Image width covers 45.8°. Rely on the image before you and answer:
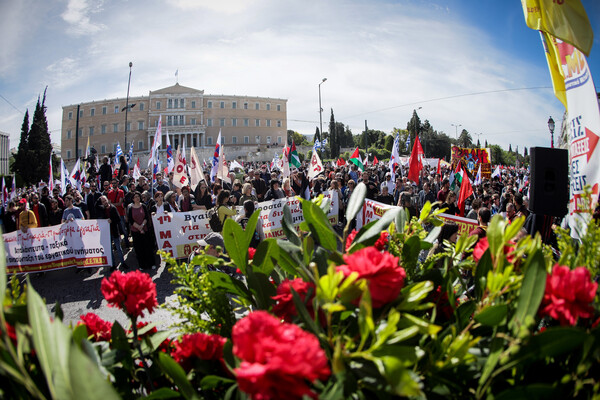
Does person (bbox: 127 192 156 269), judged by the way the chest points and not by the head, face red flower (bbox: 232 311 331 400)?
yes

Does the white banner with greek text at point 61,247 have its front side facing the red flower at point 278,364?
yes

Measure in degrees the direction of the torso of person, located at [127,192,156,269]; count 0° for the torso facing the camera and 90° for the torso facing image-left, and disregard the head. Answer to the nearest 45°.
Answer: approximately 0°

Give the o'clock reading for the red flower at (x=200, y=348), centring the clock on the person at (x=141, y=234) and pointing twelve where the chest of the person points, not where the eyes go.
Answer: The red flower is roughly at 12 o'clock from the person.

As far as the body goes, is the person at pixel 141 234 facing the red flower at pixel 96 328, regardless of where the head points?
yes

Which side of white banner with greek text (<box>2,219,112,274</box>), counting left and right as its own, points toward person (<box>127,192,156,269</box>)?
left
